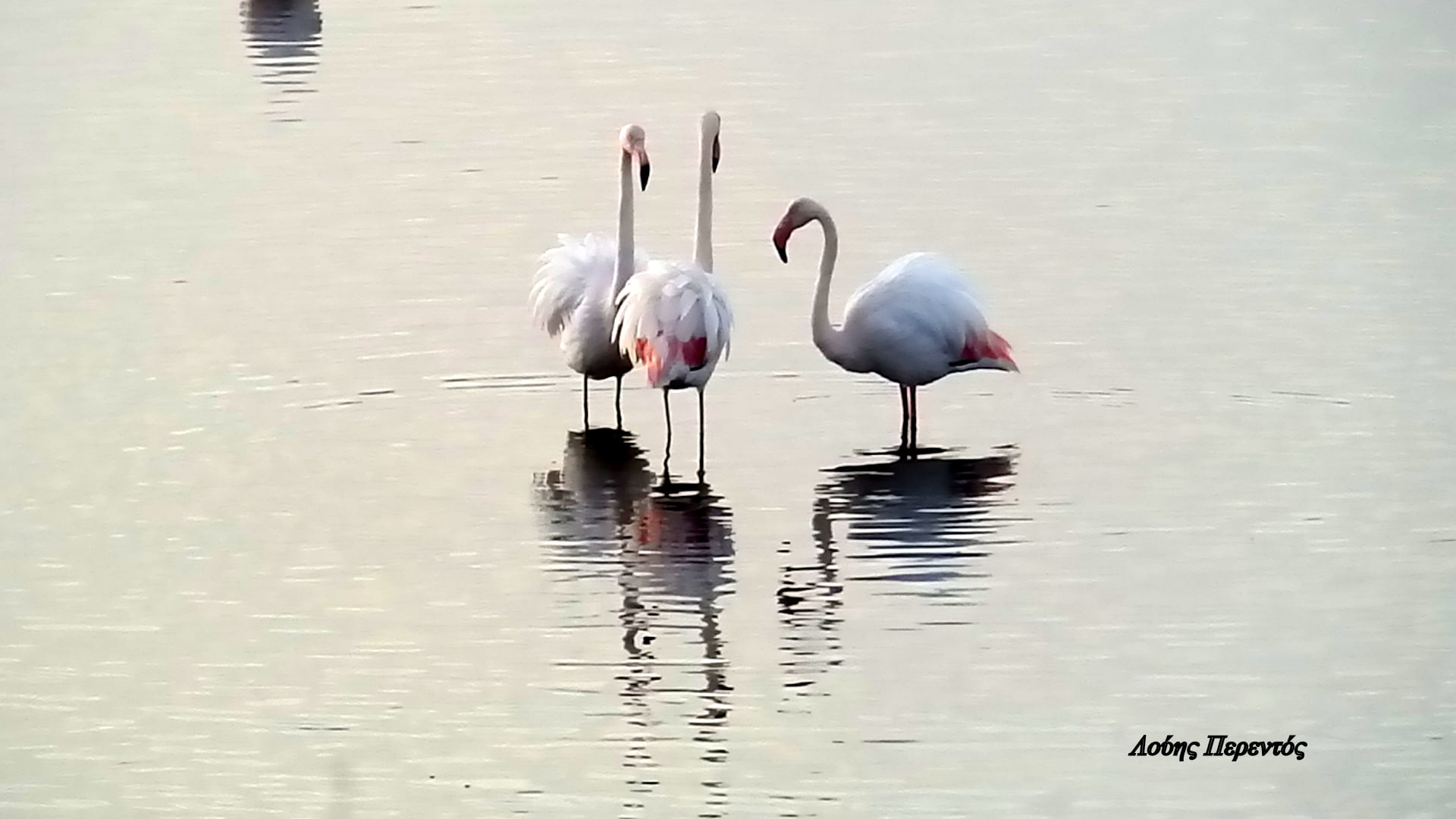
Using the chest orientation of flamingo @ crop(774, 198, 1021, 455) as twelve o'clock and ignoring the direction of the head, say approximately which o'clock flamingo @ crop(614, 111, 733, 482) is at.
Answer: flamingo @ crop(614, 111, 733, 482) is roughly at 11 o'clock from flamingo @ crop(774, 198, 1021, 455).

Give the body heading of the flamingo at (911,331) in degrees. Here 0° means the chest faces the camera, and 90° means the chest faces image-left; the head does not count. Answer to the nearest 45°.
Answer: approximately 90°

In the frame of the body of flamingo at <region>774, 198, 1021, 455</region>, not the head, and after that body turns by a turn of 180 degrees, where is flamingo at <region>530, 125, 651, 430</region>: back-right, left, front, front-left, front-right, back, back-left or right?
back

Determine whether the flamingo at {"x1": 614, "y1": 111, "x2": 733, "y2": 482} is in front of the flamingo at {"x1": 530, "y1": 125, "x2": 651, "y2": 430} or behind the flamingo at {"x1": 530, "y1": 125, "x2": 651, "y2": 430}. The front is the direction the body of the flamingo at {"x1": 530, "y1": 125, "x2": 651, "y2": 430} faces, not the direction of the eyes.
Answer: in front
